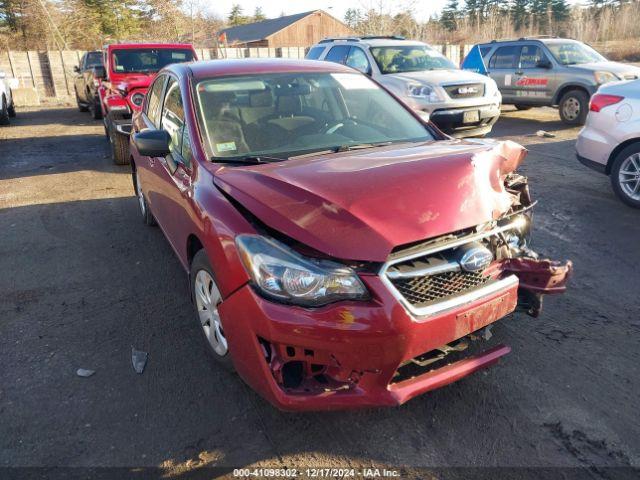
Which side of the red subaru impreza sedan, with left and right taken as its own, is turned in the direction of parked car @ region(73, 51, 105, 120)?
back

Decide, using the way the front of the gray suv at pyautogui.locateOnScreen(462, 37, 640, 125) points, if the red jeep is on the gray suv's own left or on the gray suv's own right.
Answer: on the gray suv's own right

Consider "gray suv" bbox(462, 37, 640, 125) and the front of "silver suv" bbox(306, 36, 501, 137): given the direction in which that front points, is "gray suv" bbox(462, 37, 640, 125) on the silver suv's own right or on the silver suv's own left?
on the silver suv's own left

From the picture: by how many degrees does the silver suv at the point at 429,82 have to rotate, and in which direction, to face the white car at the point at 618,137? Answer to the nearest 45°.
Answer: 0° — it already faces it

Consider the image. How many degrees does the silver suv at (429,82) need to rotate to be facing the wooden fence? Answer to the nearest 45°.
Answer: approximately 180°

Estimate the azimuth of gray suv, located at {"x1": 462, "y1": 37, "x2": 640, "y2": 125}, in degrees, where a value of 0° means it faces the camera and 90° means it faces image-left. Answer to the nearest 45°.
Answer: approximately 315°

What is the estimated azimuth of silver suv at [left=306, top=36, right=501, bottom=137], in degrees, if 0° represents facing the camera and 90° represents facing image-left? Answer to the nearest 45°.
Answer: approximately 315°
